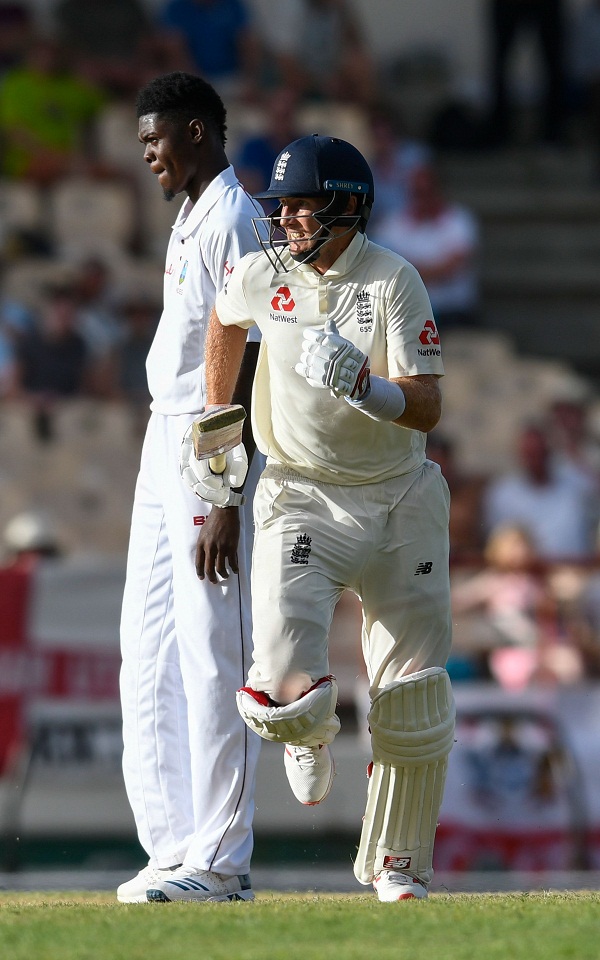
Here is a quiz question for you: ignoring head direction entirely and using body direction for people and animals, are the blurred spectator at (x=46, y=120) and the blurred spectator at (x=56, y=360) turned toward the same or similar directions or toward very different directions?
same or similar directions

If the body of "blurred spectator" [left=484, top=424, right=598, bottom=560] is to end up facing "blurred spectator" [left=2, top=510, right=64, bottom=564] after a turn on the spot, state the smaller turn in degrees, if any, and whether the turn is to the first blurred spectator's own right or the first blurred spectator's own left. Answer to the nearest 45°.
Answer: approximately 45° to the first blurred spectator's own right

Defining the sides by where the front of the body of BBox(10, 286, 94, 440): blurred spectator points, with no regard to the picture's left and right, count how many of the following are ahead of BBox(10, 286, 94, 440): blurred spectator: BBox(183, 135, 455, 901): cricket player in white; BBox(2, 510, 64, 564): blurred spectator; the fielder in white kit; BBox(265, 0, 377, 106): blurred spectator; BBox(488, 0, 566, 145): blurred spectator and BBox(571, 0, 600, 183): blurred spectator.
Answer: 3

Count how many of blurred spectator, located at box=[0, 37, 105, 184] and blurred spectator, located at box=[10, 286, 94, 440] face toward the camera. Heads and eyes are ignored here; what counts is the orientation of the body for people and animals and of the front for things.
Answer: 2

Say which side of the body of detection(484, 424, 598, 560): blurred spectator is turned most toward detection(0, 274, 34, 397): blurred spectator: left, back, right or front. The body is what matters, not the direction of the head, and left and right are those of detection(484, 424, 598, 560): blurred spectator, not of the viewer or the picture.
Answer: right

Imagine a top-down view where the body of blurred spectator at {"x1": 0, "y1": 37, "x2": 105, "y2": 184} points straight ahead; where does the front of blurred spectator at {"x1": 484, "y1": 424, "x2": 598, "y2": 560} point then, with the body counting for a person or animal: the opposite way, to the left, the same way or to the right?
the same way

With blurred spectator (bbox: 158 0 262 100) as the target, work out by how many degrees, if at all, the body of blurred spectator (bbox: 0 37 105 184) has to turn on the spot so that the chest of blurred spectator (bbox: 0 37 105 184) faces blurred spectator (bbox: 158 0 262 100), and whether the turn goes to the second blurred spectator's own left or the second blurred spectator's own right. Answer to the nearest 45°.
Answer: approximately 135° to the second blurred spectator's own left

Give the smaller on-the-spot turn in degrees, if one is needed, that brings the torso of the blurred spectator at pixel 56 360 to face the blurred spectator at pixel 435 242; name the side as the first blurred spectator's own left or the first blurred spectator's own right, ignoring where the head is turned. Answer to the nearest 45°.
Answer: approximately 135° to the first blurred spectator's own left

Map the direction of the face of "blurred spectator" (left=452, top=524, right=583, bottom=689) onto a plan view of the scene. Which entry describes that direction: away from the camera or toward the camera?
toward the camera

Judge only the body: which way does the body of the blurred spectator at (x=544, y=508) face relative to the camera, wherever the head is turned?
toward the camera

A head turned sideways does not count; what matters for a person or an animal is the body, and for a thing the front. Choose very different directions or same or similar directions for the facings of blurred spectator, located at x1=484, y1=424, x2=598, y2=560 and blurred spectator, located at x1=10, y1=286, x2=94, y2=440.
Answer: same or similar directions

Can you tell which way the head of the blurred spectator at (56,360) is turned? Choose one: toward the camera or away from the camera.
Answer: toward the camera

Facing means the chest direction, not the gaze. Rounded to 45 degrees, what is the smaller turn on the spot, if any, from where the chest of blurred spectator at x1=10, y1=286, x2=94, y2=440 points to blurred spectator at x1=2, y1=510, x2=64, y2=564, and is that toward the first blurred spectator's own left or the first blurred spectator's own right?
0° — they already face them

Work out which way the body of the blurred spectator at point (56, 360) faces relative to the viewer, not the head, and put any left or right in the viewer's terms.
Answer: facing the viewer

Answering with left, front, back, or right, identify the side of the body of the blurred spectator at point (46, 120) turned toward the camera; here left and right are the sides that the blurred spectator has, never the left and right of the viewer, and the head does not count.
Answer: front

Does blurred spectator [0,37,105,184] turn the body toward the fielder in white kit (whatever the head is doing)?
yes
